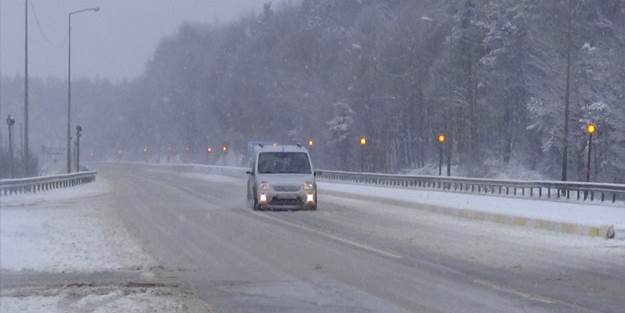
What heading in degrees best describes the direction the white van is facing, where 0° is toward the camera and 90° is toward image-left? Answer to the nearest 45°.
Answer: approximately 0°

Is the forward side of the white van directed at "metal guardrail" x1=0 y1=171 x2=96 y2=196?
no
